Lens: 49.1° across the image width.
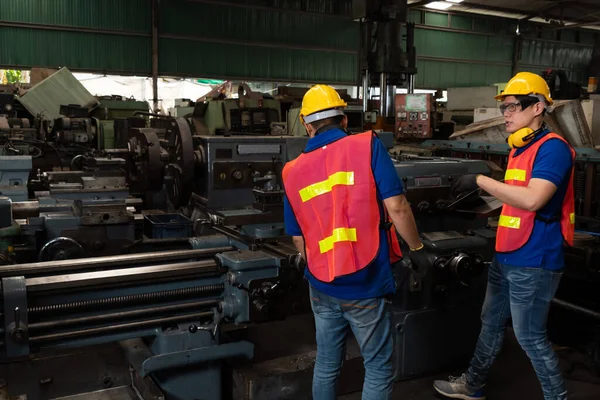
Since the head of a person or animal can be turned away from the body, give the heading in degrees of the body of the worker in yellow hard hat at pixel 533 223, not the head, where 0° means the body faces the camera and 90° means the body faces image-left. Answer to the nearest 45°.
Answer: approximately 45°

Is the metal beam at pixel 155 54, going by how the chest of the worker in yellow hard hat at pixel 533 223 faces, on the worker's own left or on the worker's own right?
on the worker's own right

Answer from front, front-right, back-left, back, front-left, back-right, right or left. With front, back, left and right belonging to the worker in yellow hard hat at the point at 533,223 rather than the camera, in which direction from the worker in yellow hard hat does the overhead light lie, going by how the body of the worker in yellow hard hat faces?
back-right

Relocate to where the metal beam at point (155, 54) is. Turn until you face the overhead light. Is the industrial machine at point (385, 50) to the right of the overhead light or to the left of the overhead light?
right

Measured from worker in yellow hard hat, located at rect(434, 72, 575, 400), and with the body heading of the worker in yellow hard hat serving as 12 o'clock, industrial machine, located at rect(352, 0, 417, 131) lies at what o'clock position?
The industrial machine is roughly at 4 o'clock from the worker in yellow hard hat.
